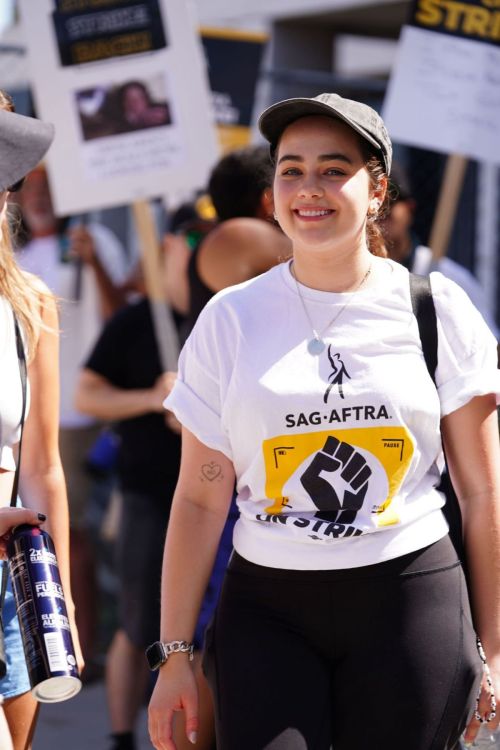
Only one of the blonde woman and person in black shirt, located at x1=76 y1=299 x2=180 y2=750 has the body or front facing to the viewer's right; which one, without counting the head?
the person in black shirt

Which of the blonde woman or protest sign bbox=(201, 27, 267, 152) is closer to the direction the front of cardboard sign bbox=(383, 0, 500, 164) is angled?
the blonde woman

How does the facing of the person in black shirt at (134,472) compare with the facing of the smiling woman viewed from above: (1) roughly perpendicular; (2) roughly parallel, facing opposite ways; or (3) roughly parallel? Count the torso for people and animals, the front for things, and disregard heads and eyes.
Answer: roughly perpendicular

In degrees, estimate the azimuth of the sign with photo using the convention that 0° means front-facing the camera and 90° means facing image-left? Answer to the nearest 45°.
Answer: approximately 0°

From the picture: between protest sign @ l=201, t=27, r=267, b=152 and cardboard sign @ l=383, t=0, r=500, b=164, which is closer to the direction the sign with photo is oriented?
the cardboard sign

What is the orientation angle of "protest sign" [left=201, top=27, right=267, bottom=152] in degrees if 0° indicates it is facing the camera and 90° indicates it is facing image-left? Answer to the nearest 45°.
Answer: approximately 0°
